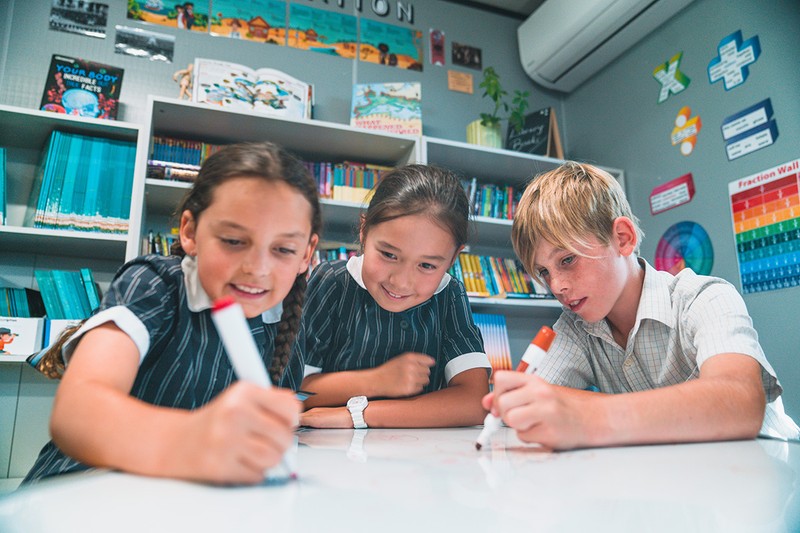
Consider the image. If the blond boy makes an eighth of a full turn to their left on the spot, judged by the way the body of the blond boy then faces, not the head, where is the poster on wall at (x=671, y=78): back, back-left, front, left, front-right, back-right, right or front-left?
back

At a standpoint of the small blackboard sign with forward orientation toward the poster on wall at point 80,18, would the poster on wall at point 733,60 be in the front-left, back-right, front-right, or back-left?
back-left

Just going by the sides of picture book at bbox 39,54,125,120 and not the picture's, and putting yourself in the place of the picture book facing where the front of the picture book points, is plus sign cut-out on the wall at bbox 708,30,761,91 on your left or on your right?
on your left

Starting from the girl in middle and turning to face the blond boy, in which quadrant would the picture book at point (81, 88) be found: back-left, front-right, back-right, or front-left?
back-left

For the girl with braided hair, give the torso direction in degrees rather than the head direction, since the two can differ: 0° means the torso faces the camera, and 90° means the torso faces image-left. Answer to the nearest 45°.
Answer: approximately 315°

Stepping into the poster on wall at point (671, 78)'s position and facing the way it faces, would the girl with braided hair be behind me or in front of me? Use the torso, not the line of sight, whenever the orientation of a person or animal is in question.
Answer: in front

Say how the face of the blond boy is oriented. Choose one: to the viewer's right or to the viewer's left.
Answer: to the viewer's left

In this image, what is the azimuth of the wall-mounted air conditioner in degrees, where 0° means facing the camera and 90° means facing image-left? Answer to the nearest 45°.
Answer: approximately 45°
